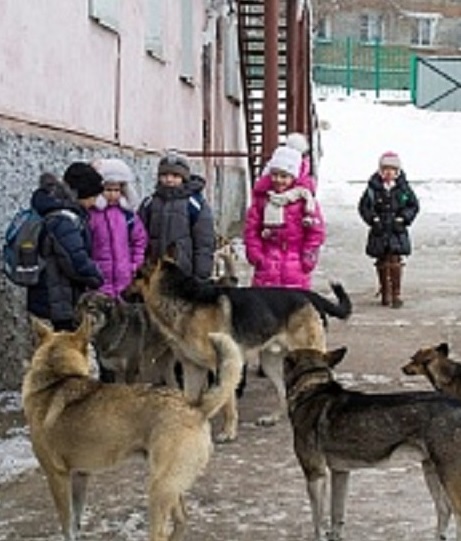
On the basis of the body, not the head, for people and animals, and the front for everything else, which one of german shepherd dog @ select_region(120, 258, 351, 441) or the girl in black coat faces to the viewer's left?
the german shepherd dog

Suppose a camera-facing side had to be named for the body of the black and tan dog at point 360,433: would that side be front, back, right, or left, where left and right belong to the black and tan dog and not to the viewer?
left

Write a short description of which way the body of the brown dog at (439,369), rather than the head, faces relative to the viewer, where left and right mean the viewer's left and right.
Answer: facing to the left of the viewer

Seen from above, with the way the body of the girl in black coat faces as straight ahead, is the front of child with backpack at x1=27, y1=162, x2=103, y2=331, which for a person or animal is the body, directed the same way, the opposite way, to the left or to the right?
to the left

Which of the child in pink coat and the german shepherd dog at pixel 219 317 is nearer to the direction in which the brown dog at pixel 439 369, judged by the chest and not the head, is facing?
the german shepherd dog

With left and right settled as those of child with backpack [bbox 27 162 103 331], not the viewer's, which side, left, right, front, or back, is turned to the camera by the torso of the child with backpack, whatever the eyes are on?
right

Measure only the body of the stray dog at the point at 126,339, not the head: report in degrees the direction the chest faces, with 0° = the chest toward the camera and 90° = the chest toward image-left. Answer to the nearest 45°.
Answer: approximately 90°
